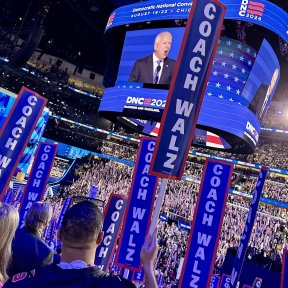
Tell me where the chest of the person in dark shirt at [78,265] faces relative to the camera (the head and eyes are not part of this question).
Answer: away from the camera

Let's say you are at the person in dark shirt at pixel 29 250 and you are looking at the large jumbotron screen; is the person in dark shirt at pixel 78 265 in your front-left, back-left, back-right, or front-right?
back-right

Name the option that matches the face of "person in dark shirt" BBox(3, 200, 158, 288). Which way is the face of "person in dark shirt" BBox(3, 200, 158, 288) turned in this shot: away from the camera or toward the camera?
away from the camera

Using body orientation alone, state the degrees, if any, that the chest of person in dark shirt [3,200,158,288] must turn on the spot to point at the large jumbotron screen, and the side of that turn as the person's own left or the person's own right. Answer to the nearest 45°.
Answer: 0° — they already face it
